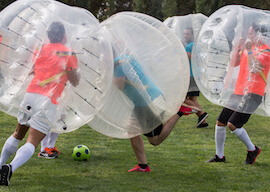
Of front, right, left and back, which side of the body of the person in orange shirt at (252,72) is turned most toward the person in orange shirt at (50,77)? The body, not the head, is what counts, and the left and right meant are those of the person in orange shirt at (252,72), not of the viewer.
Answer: front

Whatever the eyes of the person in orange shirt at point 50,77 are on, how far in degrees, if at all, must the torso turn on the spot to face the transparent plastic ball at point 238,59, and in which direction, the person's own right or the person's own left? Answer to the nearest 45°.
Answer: approximately 45° to the person's own right

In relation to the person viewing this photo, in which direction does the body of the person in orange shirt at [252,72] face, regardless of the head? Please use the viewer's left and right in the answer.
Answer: facing the viewer and to the left of the viewer

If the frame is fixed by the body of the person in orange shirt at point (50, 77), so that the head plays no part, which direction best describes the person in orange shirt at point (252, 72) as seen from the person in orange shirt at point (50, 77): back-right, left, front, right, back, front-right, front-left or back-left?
front-right

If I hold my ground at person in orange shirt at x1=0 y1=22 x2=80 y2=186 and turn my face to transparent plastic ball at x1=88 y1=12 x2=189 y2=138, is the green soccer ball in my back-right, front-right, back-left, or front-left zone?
front-left

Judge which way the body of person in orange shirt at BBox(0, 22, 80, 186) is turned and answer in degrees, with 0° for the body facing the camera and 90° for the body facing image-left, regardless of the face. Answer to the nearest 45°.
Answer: approximately 225°

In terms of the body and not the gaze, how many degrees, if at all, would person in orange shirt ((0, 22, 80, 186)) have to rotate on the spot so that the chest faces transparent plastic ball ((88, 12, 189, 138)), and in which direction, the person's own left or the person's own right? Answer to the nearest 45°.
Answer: approximately 45° to the person's own right

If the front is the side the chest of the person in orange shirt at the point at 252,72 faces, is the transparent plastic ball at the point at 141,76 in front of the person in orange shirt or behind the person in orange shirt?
in front
